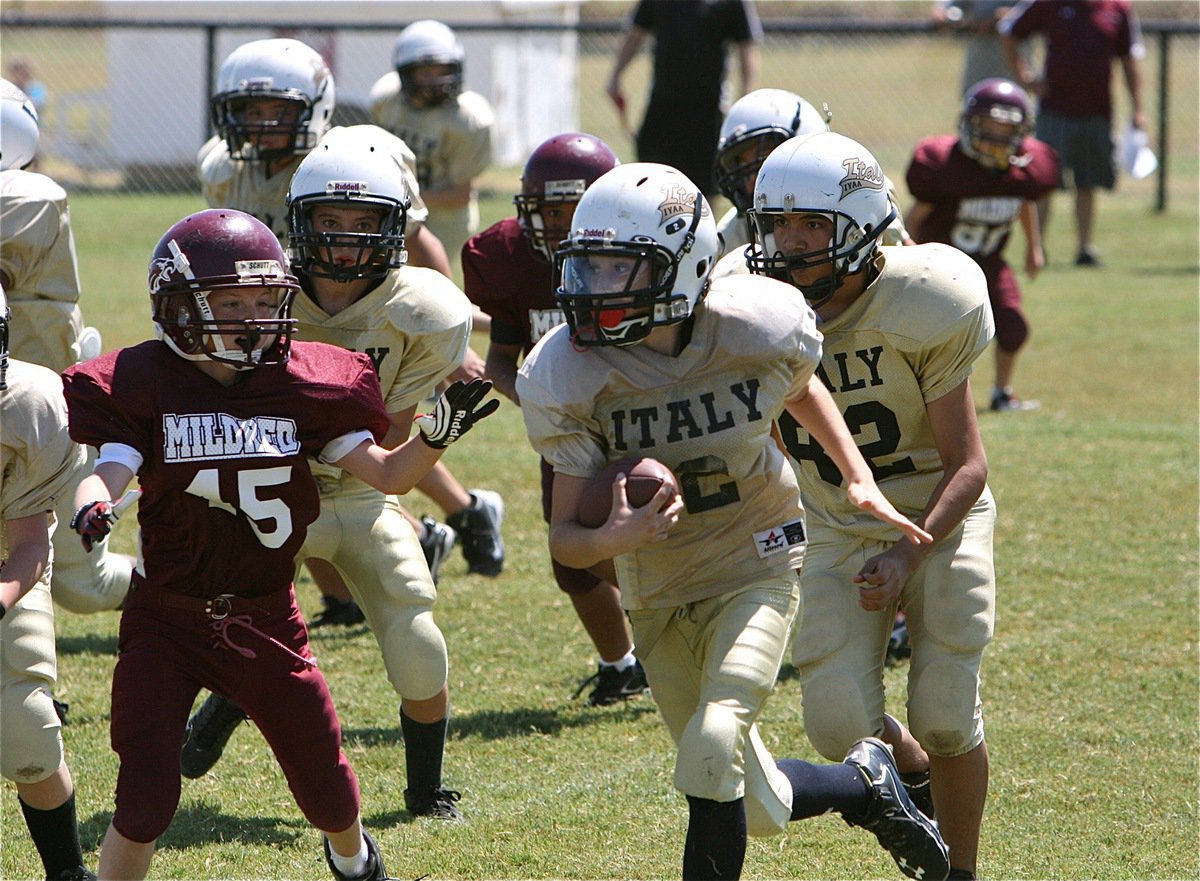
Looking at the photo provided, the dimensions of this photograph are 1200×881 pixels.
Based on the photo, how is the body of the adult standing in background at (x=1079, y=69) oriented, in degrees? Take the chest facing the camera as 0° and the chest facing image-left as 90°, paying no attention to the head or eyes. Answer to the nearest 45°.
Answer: approximately 0°

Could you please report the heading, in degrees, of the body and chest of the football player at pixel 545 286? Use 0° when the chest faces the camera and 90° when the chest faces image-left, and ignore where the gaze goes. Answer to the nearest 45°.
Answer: approximately 0°

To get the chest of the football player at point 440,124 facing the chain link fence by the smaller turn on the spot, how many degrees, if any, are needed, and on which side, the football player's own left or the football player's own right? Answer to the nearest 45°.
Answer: approximately 180°

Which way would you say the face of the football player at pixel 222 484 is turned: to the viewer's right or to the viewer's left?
to the viewer's right

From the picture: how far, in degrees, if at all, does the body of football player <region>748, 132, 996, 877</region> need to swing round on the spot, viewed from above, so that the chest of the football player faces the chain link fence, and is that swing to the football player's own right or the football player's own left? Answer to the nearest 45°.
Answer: approximately 135° to the football player's own right
